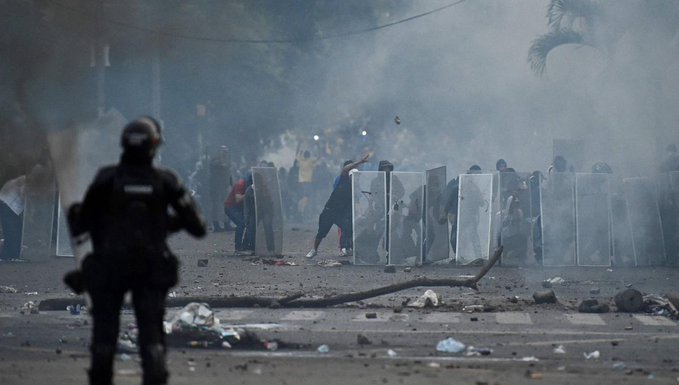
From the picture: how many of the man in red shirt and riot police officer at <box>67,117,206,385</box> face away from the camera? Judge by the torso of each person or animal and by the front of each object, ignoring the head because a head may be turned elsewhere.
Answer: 1

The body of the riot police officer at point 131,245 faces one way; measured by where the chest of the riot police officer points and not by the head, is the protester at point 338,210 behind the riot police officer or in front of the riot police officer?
in front

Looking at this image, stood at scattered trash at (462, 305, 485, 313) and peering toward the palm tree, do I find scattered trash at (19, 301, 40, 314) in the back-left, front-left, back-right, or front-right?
back-left

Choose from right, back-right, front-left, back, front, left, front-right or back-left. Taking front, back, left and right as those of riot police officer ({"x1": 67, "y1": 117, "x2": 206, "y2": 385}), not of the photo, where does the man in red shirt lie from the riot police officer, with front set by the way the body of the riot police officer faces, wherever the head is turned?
front

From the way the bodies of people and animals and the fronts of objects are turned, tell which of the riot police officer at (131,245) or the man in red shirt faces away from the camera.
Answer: the riot police officer

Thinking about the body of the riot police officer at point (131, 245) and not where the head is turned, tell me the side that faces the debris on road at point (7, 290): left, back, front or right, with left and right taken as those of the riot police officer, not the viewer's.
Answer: front

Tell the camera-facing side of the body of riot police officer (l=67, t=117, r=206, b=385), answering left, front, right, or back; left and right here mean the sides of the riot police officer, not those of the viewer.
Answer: back

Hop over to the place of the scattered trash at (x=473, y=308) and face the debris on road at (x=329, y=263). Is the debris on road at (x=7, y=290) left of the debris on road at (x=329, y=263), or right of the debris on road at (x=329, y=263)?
left

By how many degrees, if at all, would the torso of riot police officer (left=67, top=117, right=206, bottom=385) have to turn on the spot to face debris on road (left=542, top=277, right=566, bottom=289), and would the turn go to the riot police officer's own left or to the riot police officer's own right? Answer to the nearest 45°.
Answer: approximately 45° to the riot police officer's own right
